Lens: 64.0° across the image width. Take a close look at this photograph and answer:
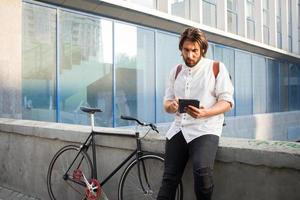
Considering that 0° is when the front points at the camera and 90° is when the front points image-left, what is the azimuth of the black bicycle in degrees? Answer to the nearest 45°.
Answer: approximately 315°

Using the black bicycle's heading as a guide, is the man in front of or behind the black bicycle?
in front
